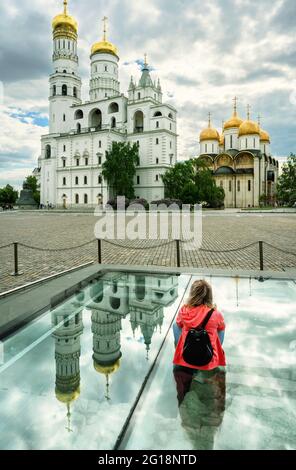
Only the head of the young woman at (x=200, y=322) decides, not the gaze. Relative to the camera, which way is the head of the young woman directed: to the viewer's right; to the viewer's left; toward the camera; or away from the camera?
away from the camera

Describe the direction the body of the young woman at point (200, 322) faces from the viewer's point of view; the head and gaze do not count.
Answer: away from the camera
